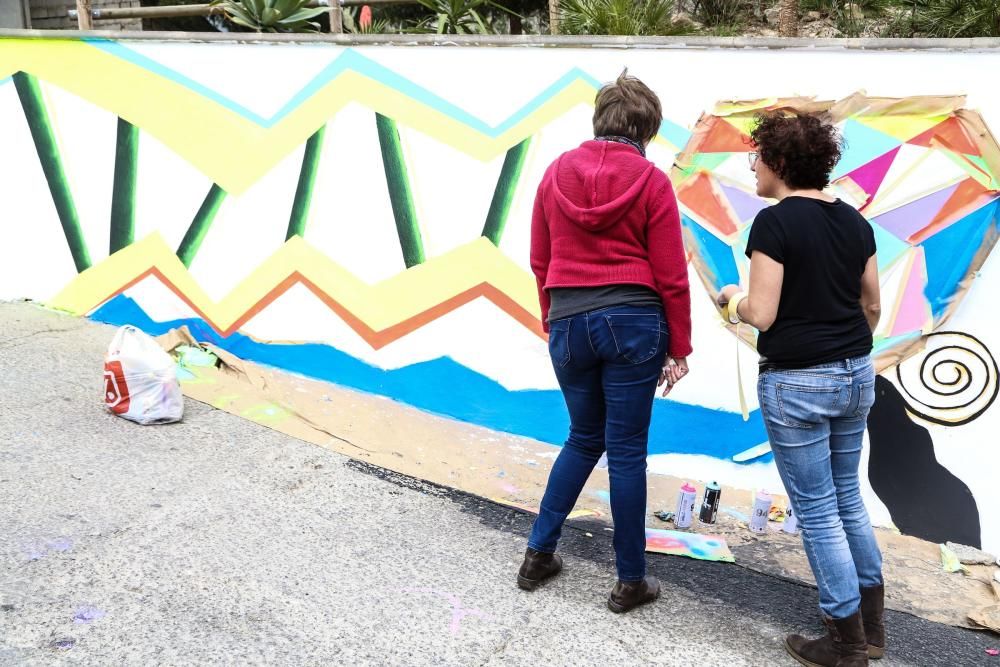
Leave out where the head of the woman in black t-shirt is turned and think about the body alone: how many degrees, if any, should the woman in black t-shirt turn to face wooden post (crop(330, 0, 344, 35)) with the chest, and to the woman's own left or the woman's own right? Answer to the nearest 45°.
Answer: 0° — they already face it

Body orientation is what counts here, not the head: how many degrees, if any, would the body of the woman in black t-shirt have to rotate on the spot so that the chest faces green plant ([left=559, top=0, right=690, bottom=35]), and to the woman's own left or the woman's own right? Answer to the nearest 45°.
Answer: approximately 45° to the woman's own right

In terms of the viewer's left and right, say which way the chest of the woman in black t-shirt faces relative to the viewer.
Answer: facing away from the viewer and to the left of the viewer

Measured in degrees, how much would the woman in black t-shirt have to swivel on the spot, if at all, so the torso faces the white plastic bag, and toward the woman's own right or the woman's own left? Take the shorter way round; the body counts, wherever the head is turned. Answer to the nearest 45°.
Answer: approximately 45° to the woman's own left

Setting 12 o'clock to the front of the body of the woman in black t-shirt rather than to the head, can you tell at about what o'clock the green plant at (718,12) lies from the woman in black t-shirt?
The green plant is roughly at 1 o'clock from the woman in black t-shirt.

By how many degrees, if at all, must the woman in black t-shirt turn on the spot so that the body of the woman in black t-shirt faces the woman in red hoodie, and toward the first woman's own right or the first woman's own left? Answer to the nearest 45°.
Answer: approximately 45° to the first woman's own left

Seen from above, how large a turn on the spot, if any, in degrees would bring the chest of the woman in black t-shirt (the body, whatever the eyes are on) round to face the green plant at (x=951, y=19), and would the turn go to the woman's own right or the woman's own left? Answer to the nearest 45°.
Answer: approximately 45° to the woman's own right

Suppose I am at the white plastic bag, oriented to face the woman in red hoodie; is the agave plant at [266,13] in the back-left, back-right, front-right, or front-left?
back-left

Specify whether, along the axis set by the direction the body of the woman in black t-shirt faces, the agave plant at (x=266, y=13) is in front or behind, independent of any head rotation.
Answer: in front

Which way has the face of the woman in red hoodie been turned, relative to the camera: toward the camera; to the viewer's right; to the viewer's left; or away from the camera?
away from the camera
